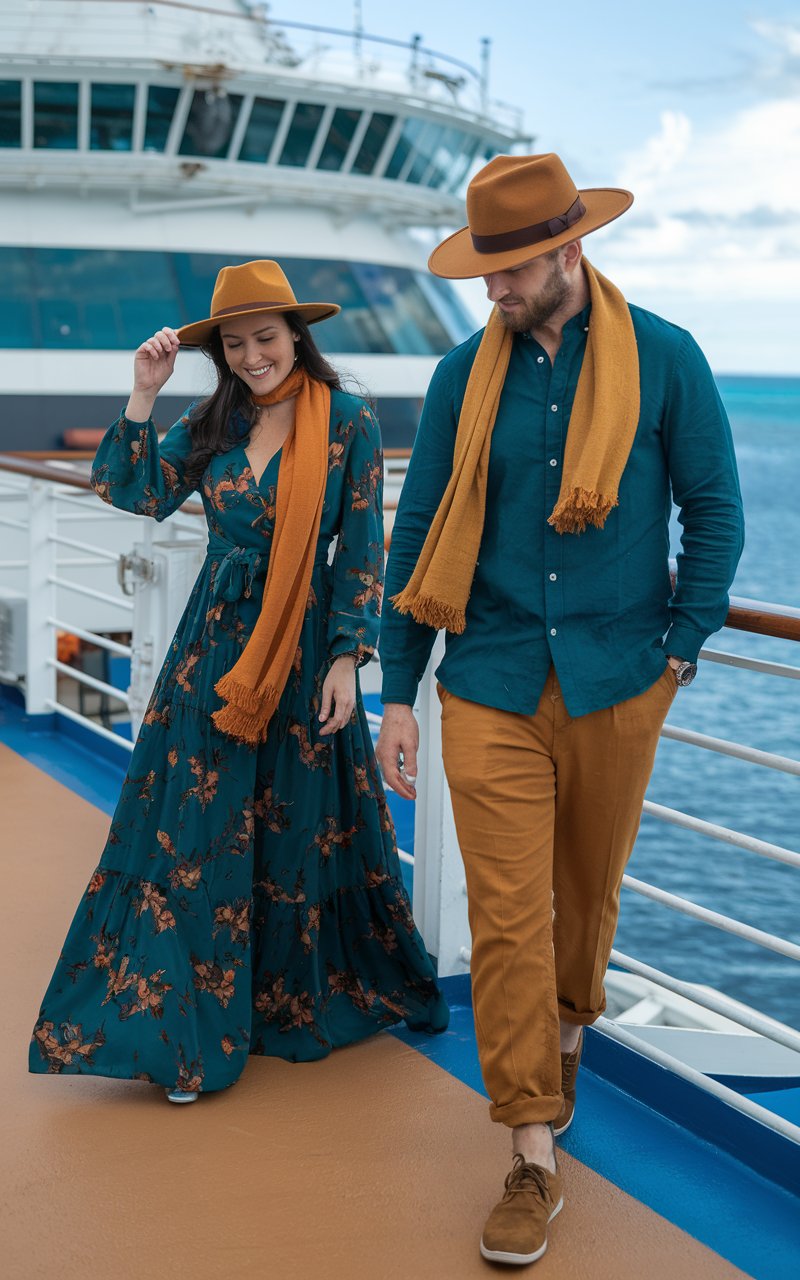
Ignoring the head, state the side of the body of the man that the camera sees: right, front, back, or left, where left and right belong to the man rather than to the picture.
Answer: front

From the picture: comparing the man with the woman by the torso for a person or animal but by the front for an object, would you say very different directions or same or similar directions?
same or similar directions

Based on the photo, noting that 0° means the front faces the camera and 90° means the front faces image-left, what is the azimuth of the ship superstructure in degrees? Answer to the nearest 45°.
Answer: approximately 315°

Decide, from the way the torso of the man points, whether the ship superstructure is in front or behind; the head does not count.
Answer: behind

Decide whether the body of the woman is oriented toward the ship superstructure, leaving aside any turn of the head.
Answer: no

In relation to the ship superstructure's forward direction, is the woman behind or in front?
in front

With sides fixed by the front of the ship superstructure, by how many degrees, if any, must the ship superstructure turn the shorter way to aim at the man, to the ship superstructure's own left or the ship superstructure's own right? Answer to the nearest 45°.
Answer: approximately 45° to the ship superstructure's own right

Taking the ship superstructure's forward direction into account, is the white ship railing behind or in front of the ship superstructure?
in front

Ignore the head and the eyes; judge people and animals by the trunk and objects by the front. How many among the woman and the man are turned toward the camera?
2

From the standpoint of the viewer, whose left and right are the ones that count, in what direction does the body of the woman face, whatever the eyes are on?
facing the viewer

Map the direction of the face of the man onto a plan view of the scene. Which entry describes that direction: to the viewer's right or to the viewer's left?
to the viewer's left

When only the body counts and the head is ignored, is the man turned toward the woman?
no
